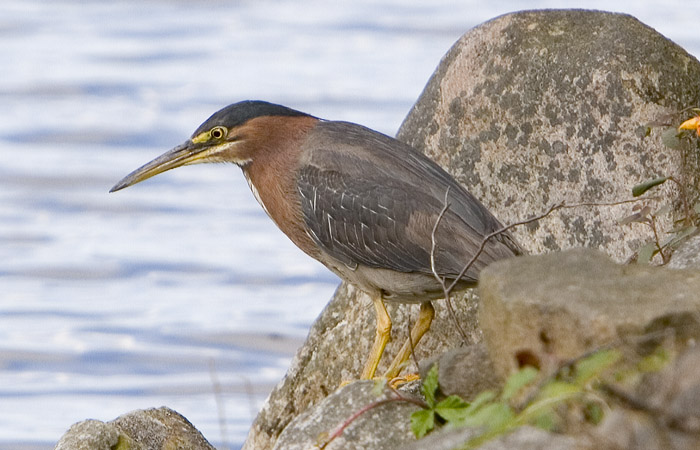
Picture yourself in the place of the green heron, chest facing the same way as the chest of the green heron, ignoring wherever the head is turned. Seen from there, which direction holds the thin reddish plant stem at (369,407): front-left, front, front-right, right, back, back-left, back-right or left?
left

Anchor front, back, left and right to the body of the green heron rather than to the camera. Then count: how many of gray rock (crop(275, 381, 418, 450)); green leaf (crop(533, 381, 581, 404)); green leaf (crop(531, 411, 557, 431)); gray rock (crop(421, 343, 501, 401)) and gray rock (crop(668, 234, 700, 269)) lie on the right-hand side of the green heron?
0

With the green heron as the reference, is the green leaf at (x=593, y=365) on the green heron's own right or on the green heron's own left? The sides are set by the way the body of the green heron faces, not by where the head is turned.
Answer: on the green heron's own left

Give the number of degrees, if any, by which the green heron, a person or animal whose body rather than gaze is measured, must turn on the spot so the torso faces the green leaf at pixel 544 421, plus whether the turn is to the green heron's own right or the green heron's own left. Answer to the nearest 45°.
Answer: approximately 90° to the green heron's own left

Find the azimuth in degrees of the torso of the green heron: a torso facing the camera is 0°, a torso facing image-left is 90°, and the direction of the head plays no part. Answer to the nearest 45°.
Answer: approximately 90°

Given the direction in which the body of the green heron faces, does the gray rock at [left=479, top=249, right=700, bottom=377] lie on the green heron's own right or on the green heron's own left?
on the green heron's own left

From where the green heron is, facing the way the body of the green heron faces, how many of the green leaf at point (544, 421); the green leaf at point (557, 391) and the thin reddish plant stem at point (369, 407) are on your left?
3

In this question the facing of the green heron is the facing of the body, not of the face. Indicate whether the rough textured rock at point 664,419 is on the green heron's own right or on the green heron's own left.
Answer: on the green heron's own left

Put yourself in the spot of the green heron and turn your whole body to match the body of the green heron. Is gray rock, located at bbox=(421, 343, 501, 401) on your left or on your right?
on your left

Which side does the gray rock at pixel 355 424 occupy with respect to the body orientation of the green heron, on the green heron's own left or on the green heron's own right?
on the green heron's own left
